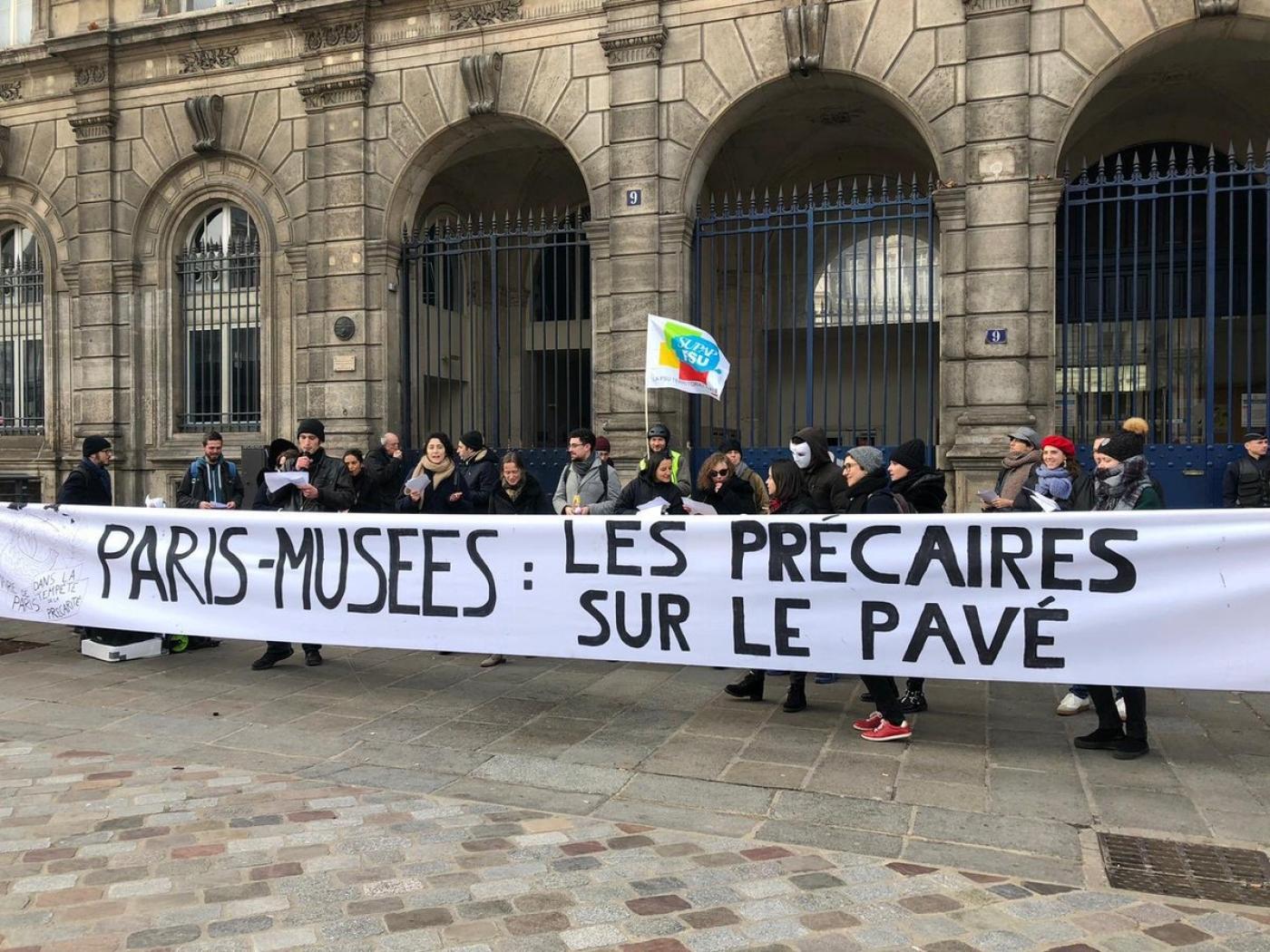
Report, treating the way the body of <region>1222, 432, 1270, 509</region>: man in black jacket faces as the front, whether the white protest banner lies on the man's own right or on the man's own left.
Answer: on the man's own right

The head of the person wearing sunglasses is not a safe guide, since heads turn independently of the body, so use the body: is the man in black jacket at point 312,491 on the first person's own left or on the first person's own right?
on the first person's own right

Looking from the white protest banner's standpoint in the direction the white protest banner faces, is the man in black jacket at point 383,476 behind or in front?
behind

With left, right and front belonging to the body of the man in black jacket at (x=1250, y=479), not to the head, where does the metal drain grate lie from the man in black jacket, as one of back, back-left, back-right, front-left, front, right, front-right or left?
front-right

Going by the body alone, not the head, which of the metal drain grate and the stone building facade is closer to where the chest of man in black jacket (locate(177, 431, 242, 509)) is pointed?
the metal drain grate

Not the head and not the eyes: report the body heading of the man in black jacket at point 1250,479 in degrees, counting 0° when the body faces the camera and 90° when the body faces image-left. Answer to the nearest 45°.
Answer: approximately 315°
